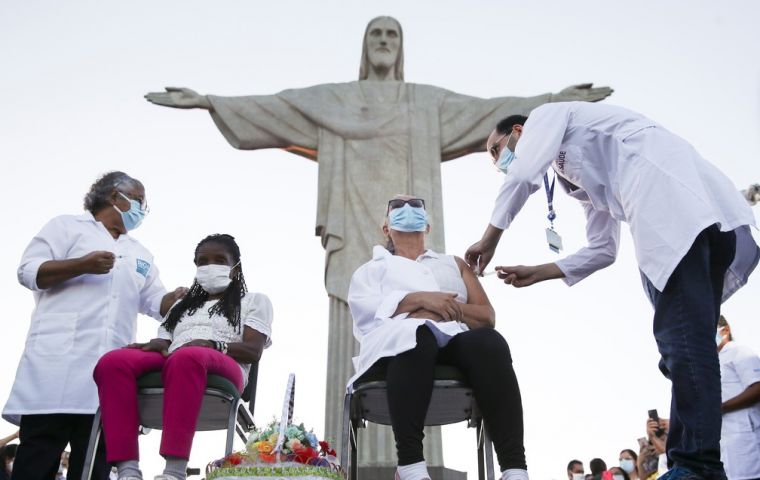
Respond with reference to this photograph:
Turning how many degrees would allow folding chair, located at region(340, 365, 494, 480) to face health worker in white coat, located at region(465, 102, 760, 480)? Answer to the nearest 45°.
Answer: approximately 45° to its left

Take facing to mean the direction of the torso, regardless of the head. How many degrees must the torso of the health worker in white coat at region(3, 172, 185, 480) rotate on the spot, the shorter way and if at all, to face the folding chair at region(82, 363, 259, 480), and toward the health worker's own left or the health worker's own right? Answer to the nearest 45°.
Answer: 0° — they already face it

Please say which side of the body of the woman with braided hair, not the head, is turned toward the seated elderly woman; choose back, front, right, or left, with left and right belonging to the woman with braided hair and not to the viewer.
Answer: left

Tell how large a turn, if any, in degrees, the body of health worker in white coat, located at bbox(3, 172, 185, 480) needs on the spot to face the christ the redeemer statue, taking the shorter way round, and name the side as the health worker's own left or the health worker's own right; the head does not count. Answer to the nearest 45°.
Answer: approximately 90° to the health worker's own left

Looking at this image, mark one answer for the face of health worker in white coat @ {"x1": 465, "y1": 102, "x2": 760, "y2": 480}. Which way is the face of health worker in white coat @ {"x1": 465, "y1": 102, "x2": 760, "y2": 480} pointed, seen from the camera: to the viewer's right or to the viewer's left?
to the viewer's left

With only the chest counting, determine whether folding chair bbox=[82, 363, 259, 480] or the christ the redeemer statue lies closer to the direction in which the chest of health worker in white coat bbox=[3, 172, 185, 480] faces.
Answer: the folding chair

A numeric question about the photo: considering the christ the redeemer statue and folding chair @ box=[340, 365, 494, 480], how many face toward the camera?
2

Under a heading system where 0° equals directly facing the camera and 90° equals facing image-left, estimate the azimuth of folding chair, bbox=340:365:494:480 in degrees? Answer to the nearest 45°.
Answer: approximately 0°

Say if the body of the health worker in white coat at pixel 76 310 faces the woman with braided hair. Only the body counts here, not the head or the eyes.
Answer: yes

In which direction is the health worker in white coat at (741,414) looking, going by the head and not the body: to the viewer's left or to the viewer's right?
to the viewer's left

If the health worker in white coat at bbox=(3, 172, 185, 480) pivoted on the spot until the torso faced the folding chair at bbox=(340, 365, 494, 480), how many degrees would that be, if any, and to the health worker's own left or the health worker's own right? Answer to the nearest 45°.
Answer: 0° — they already face it
